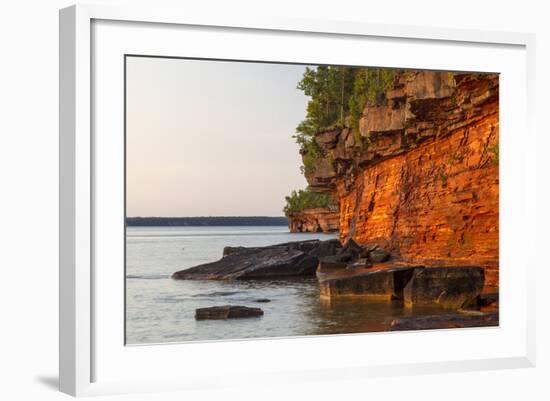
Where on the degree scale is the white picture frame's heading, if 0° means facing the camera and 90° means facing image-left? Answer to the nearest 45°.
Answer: approximately 315°
